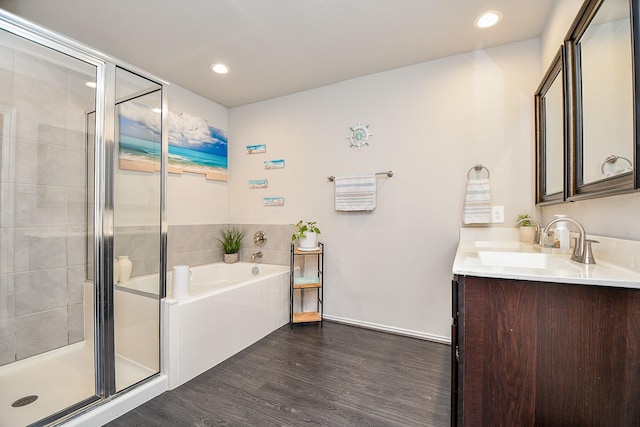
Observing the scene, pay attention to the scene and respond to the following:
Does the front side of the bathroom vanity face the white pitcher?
yes

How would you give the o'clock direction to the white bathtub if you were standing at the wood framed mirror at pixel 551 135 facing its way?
The white bathtub is roughly at 11 o'clock from the wood framed mirror.

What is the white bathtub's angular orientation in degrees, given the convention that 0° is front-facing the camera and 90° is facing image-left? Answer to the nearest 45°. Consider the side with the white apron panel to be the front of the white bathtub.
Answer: approximately 315°

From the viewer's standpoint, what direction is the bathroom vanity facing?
to the viewer's left

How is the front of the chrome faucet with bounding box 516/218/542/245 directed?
to the viewer's left
